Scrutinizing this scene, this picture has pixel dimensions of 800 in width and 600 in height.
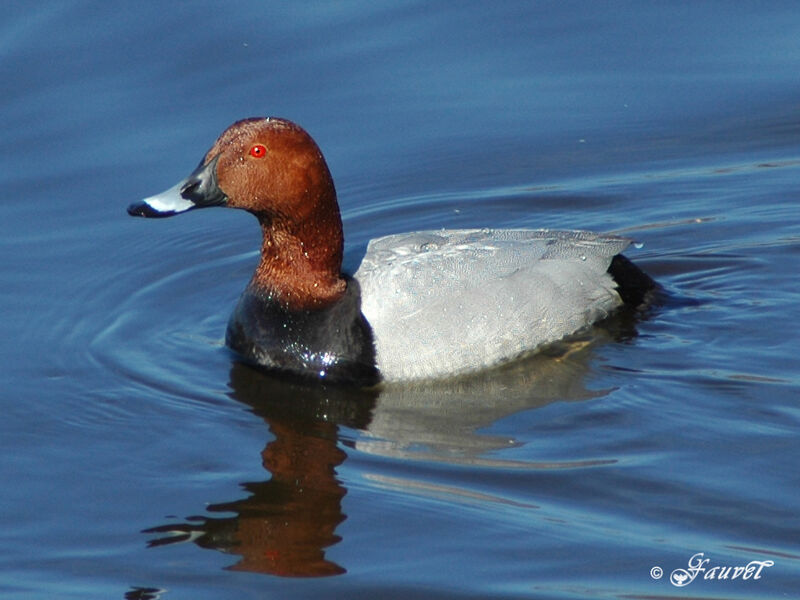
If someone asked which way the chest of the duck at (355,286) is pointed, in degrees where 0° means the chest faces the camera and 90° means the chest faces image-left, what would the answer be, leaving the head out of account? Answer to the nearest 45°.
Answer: approximately 90°
